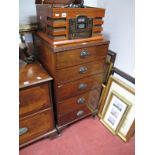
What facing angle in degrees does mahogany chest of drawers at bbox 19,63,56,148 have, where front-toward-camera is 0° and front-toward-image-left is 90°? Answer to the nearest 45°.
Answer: approximately 315°

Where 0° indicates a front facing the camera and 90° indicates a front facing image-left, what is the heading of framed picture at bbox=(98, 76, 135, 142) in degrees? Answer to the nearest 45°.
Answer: approximately 45°

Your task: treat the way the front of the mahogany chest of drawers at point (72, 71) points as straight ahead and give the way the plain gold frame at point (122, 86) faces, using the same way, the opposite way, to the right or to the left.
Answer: to the right
